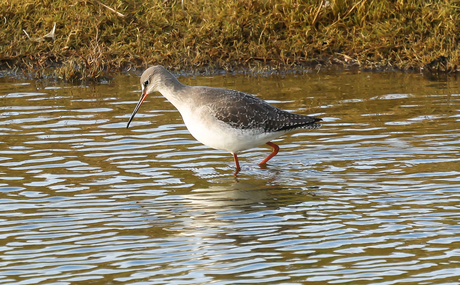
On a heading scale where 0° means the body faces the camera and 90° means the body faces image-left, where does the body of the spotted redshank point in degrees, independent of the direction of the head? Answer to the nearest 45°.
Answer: approximately 90°
